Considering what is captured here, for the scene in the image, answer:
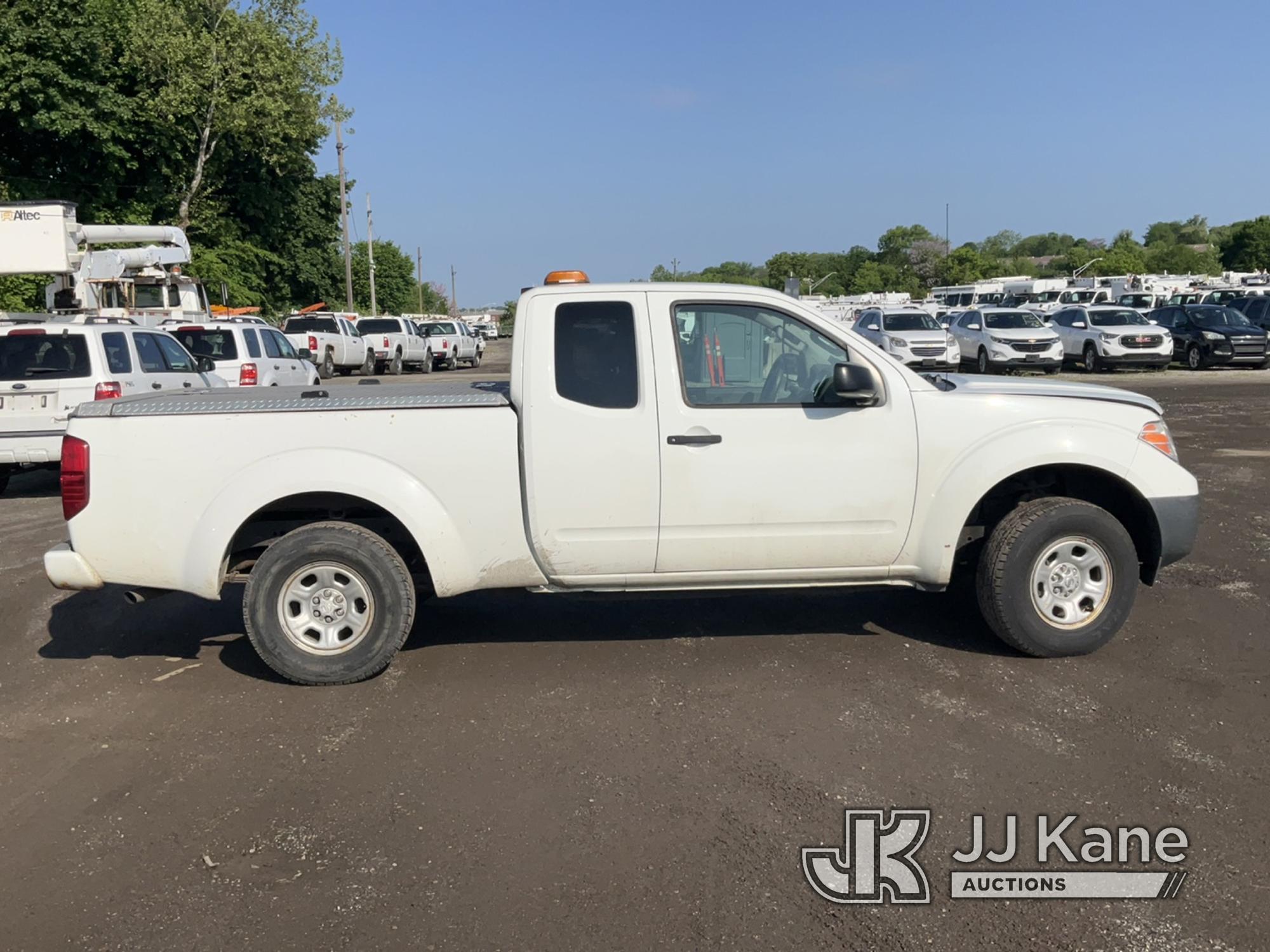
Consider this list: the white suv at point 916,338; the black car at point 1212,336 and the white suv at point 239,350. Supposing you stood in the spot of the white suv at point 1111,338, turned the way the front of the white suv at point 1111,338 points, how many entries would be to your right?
2

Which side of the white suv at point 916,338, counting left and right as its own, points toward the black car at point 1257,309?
left

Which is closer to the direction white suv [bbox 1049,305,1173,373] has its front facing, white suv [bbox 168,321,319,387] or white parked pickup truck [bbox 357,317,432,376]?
the white suv

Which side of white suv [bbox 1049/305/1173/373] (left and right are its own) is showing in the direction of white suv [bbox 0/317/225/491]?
right

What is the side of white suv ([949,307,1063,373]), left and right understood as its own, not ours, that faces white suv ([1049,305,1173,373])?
left

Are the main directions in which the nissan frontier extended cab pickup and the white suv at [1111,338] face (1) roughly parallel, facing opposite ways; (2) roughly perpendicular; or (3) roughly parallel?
roughly perpendicular

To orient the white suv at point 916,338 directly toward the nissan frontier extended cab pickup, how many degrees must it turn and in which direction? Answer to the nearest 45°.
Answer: approximately 45° to its right

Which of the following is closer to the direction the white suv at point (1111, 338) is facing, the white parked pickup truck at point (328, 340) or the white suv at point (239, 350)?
the white suv

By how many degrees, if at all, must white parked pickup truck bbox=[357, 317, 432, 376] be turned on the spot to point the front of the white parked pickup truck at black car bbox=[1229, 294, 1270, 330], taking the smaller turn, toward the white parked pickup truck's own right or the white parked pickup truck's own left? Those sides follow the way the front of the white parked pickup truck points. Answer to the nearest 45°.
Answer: approximately 45° to the white parked pickup truck's own right

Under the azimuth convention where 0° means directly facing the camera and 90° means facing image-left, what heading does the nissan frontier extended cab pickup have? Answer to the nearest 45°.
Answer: approximately 270°

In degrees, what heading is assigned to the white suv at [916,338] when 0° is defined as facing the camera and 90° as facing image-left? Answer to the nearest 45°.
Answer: approximately 315°

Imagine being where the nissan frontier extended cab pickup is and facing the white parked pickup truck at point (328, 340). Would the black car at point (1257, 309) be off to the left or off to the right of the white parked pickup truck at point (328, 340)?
right

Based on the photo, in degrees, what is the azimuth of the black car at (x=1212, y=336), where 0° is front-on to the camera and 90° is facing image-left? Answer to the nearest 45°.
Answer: approximately 315°

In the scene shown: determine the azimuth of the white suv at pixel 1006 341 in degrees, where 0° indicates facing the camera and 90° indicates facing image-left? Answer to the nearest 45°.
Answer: approximately 315°

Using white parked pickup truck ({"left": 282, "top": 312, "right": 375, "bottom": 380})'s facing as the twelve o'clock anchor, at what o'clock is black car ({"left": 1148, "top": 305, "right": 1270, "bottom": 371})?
The black car is roughly at 2 o'clock from the white parked pickup truck.

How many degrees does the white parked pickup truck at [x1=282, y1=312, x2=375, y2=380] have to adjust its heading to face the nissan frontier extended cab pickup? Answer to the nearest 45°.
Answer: approximately 135° to its right
